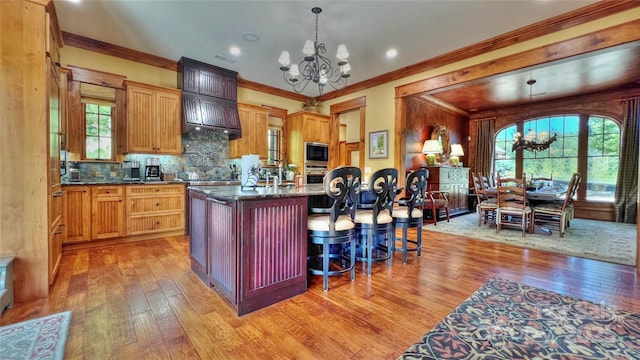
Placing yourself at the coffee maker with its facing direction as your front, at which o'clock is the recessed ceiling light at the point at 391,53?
The recessed ceiling light is roughly at 10 o'clock from the coffee maker.

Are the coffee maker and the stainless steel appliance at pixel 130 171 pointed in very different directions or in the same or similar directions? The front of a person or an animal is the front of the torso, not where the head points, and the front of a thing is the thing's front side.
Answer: same or similar directions

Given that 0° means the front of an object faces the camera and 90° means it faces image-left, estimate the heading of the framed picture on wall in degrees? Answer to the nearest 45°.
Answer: approximately 45°

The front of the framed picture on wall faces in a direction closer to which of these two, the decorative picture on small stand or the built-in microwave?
the decorative picture on small stand

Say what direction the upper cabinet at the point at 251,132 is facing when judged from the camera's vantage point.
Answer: facing the viewer and to the right of the viewer

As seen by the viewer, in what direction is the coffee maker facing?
toward the camera

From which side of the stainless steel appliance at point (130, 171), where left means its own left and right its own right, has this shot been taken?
front

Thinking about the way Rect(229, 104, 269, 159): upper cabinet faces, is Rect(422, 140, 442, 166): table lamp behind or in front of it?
in front

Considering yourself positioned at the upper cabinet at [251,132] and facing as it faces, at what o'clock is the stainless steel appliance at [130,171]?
The stainless steel appliance is roughly at 4 o'clock from the upper cabinet.

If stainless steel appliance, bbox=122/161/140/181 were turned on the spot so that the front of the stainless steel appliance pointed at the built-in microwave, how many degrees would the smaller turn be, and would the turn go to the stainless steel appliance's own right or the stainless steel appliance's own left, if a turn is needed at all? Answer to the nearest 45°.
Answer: approximately 90° to the stainless steel appliance's own left

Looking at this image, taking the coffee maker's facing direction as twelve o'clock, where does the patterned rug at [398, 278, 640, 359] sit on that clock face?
The patterned rug is roughly at 11 o'clock from the coffee maker.

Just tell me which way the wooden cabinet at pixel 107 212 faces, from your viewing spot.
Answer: facing the viewer

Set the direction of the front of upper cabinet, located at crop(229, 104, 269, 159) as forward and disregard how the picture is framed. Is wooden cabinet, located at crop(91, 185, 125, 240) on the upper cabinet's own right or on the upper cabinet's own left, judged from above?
on the upper cabinet's own right

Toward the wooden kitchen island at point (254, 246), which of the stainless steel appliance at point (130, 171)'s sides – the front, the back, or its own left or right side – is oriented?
front

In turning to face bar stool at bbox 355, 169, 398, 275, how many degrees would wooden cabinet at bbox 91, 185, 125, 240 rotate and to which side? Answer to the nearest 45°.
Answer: approximately 45° to its left

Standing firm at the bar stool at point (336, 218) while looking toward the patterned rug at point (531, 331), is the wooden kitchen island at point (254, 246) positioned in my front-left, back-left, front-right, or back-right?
back-right

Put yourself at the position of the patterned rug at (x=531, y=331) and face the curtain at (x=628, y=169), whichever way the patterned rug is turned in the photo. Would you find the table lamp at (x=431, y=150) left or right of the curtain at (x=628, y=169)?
left
